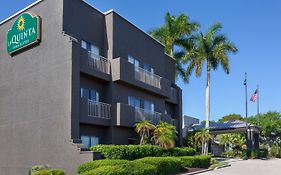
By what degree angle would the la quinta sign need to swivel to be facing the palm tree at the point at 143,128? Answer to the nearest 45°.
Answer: approximately 135° to its left

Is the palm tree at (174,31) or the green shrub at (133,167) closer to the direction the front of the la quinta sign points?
the green shrub

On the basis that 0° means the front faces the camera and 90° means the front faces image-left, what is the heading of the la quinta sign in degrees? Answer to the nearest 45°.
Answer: approximately 45°

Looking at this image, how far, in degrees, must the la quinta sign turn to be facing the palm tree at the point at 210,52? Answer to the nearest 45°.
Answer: approximately 180°

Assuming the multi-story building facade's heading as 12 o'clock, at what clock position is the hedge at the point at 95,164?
The hedge is roughly at 1 o'clock from the multi-story building facade.

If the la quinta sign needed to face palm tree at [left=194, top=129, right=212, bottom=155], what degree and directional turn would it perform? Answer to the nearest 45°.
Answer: approximately 180°

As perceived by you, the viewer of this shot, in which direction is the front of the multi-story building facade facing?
facing the viewer and to the right of the viewer
